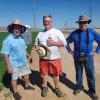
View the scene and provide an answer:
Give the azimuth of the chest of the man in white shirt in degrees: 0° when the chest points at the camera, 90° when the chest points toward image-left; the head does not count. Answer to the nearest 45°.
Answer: approximately 0°

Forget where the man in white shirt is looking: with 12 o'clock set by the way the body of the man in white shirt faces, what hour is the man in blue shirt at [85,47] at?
The man in blue shirt is roughly at 9 o'clock from the man in white shirt.

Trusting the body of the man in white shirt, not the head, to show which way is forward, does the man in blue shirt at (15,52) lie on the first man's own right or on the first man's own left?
on the first man's own right

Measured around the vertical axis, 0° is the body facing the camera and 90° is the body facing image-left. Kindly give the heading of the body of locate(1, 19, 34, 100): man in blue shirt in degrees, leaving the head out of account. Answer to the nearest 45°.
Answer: approximately 315°

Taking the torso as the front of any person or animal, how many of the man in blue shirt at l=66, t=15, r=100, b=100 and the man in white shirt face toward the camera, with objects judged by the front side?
2

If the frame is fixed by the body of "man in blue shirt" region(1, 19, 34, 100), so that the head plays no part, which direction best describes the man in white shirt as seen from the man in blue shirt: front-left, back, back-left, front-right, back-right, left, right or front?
front-left
